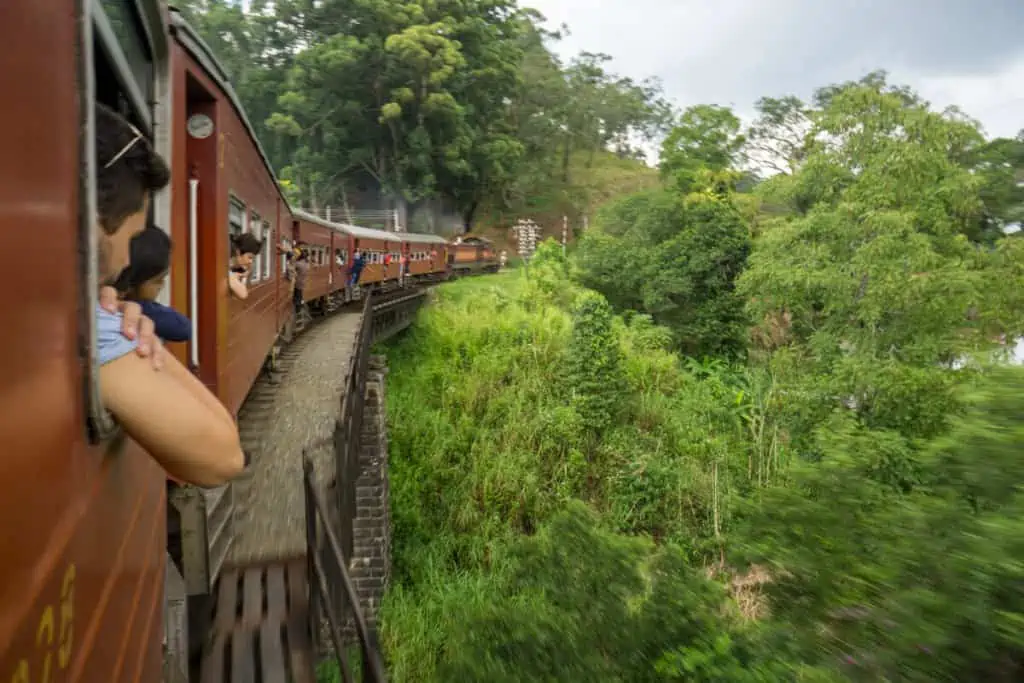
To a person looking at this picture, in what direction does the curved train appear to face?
facing away from the viewer and to the right of the viewer

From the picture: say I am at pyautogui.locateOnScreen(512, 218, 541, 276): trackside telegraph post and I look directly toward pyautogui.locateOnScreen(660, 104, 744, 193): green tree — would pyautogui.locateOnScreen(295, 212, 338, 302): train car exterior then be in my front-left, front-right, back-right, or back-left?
back-right
